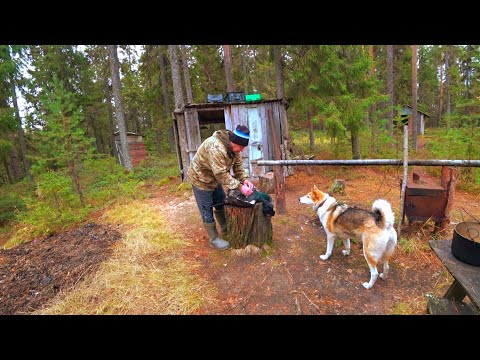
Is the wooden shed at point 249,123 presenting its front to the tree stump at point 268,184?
yes

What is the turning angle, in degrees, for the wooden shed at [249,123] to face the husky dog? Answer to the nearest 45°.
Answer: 0° — it already faces it

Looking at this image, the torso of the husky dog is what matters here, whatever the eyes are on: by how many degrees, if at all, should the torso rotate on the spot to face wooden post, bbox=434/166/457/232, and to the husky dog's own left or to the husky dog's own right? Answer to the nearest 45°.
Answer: approximately 90° to the husky dog's own right

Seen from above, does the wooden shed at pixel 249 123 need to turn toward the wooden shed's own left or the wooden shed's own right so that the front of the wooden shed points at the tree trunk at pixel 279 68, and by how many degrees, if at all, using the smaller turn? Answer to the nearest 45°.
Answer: approximately 135° to the wooden shed's own left

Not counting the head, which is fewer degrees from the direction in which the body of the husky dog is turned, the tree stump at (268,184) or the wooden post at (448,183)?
the tree stump

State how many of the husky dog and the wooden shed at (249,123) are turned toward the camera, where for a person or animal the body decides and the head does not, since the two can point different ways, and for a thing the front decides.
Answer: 1

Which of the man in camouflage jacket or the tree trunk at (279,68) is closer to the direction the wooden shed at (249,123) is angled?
the man in camouflage jacket

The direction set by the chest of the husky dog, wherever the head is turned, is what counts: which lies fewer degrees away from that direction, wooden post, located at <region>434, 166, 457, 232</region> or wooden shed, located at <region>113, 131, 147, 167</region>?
the wooden shed

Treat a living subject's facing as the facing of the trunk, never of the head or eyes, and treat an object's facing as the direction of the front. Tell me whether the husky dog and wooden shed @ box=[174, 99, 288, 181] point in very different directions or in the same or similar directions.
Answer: very different directions

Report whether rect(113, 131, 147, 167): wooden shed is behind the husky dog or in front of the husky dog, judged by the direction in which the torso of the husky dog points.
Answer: in front

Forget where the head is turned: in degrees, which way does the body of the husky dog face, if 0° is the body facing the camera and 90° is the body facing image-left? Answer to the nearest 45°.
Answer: approximately 135°

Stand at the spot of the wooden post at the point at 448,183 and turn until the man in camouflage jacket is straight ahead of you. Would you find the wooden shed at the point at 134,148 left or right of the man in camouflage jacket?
right

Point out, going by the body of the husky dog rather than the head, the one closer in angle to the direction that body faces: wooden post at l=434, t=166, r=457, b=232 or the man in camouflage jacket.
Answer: the man in camouflage jacket

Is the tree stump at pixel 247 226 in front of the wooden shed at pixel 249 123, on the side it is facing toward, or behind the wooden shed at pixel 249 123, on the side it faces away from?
in front
